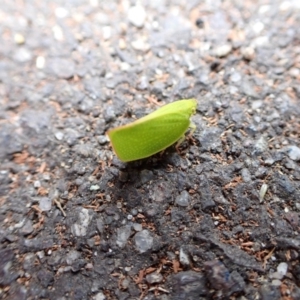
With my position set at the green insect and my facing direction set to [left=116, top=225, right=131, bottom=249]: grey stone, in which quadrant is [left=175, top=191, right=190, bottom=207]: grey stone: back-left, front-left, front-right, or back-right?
front-left

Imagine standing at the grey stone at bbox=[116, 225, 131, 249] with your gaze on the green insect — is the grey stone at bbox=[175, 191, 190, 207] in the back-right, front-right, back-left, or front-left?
front-right

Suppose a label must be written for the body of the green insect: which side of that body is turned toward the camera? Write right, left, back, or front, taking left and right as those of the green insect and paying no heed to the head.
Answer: right
